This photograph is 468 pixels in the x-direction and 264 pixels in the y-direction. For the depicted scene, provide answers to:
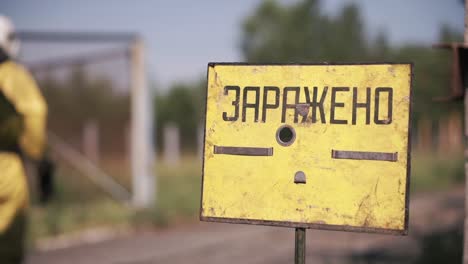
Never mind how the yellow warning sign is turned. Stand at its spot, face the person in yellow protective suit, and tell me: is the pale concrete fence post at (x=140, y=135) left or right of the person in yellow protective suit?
right

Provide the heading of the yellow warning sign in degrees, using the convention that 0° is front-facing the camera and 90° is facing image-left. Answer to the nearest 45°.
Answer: approximately 0°

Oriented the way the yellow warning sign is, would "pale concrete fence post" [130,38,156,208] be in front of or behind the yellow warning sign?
behind

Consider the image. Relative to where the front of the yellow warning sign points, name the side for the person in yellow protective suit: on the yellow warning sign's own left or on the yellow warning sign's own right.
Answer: on the yellow warning sign's own right
